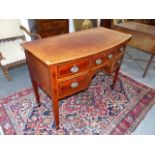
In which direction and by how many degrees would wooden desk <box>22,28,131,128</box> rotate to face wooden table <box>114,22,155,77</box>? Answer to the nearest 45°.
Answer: approximately 90° to its left

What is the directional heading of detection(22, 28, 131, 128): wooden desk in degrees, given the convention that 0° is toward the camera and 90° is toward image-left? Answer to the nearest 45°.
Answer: approximately 315°
